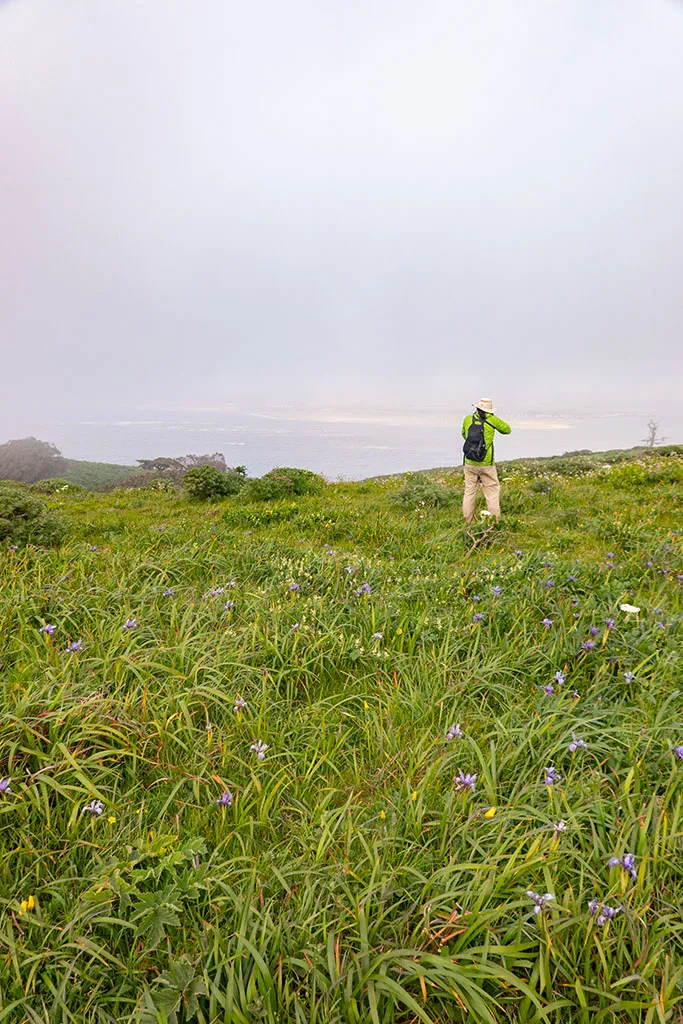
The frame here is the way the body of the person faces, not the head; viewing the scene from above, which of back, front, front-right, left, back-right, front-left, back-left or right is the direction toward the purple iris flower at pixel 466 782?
back-right

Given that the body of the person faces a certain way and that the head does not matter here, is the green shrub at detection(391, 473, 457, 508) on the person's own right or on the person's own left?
on the person's own left

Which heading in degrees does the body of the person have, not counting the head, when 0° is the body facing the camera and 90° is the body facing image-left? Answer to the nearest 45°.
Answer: approximately 225°

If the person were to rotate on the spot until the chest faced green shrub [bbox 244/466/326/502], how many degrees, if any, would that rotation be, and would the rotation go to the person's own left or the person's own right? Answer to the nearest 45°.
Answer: approximately 90° to the person's own left

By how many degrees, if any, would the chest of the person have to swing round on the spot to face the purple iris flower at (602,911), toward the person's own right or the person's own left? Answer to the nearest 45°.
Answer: approximately 135° to the person's own right

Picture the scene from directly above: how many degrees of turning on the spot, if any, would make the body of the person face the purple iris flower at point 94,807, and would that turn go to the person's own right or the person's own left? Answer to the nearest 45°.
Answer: approximately 135° to the person's own right
